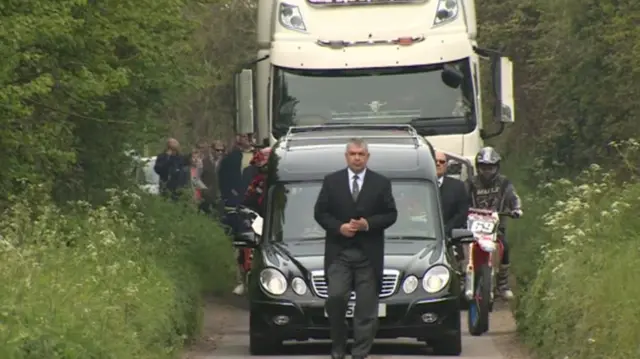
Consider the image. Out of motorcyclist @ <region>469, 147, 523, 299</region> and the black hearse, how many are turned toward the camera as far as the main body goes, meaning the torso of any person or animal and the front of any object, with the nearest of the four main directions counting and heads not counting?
2

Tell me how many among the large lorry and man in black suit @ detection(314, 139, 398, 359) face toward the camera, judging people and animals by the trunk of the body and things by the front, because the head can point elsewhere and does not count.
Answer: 2

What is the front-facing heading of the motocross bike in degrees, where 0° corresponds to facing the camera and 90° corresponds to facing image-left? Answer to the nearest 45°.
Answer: approximately 0°

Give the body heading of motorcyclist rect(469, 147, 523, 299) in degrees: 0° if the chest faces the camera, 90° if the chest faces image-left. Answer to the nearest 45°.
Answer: approximately 0°

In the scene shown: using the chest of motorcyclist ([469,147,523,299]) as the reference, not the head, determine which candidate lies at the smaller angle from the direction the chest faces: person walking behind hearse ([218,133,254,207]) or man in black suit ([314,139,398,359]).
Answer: the man in black suit

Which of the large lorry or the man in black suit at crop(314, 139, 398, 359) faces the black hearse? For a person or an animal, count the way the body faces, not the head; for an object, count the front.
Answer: the large lorry

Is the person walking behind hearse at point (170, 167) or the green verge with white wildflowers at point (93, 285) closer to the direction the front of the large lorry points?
the green verge with white wildflowers

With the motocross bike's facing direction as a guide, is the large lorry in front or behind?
behind
